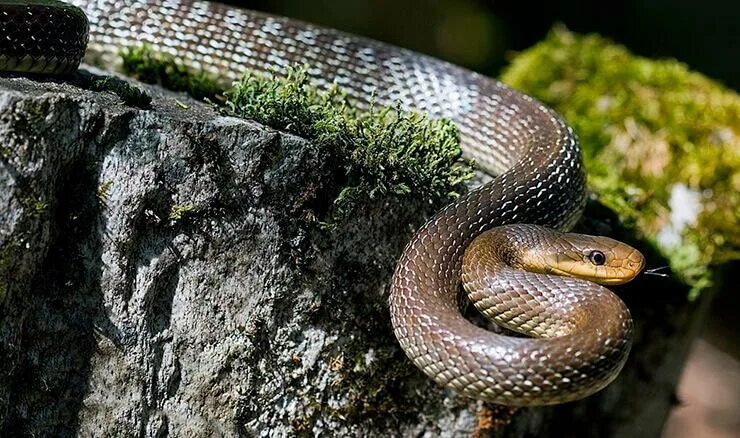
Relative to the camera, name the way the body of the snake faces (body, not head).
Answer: to the viewer's right
